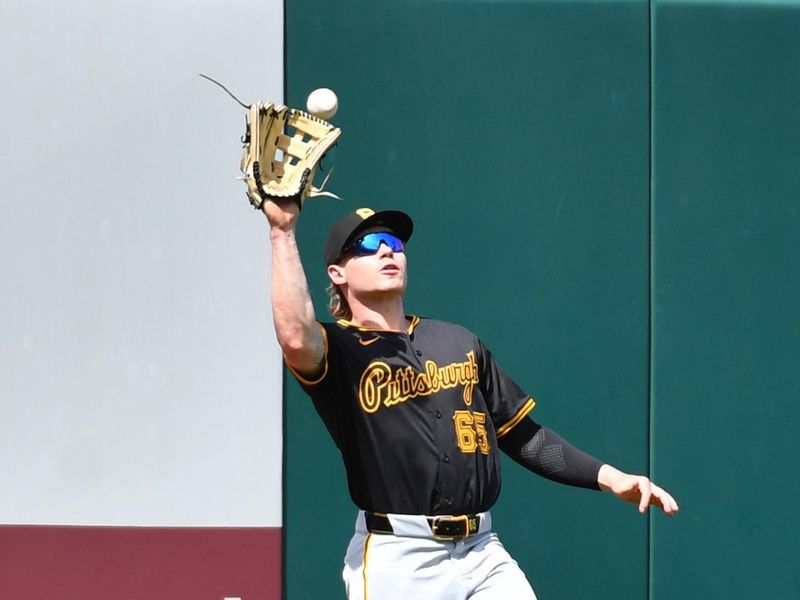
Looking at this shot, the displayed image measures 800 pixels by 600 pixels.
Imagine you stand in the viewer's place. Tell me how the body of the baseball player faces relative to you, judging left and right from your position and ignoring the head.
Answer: facing the viewer and to the right of the viewer
